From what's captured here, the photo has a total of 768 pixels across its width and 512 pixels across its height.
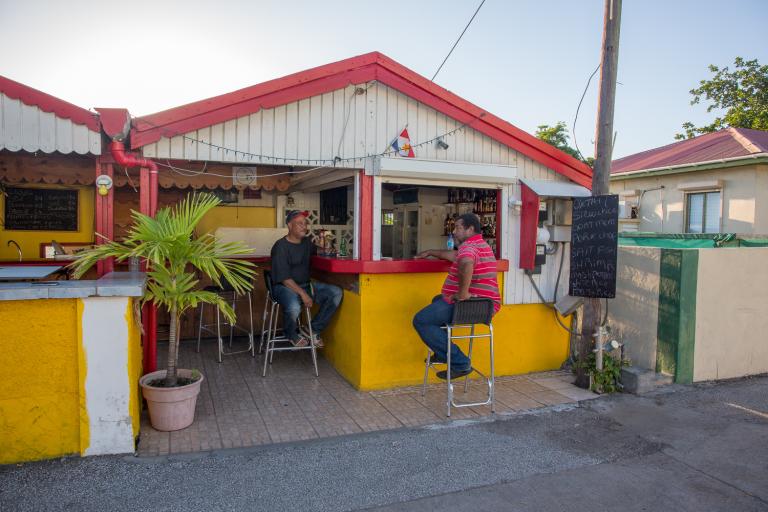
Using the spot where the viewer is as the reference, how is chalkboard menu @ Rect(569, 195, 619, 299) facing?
facing the viewer

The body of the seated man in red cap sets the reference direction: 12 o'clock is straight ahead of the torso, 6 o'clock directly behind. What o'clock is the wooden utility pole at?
The wooden utility pole is roughly at 11 o'clock from the seated man in red cap.

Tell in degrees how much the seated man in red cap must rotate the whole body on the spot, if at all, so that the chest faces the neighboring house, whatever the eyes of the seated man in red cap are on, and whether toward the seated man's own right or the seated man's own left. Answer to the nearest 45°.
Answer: approximately 90° to the seated man's own left

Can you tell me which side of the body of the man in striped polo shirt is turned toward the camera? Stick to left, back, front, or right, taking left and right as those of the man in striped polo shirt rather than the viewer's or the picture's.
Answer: left

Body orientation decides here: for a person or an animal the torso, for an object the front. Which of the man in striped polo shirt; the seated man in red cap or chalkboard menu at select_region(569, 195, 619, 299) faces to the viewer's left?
the man in striped polo shirt

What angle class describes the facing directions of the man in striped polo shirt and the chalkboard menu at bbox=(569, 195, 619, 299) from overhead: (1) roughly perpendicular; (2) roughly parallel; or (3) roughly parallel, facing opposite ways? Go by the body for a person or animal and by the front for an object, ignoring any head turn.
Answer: roughly perpendicular

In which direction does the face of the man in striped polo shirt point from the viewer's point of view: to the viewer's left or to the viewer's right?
to the viewer's left

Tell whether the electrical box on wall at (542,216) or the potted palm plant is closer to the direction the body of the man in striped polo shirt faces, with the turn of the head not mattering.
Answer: the potted palm plant

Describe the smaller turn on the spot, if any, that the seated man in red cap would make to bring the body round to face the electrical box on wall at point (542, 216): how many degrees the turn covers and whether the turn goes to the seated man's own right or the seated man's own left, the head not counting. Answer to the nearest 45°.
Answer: approximately 45° to the seated man's own left

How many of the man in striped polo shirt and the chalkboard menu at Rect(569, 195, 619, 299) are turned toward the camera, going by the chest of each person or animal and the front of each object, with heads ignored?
1

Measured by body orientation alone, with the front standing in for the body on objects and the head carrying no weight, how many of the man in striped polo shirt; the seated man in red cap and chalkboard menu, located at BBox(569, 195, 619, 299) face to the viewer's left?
1

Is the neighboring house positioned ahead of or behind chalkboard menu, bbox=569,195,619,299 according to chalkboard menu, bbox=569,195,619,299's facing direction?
behind

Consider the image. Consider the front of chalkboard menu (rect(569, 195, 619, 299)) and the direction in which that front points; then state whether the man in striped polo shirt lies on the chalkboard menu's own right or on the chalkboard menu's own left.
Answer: on the chalkboard menu's own right

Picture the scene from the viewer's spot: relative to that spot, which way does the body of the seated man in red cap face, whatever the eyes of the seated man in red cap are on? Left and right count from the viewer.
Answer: facing the viewer and to the right of the viewer

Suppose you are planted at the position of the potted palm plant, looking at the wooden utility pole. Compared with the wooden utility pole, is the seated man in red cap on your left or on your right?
left
